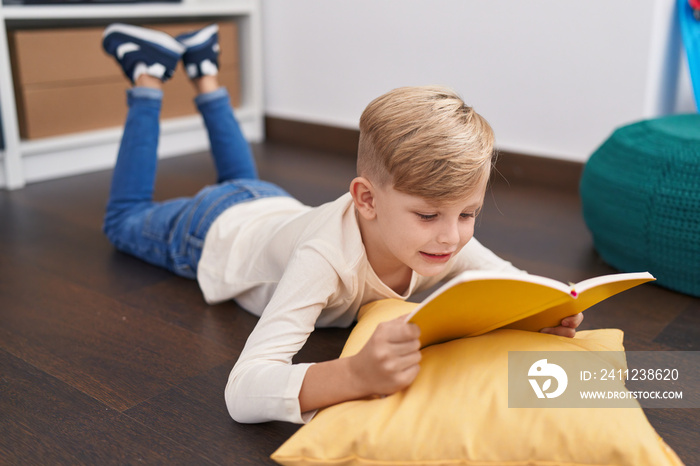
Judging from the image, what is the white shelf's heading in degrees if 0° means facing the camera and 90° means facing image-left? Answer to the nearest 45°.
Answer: approximately 315°
